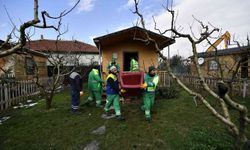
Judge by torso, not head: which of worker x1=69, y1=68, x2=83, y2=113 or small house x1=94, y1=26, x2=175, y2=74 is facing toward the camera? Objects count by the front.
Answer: the small house

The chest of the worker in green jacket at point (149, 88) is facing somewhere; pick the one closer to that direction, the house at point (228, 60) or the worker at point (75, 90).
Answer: the worker

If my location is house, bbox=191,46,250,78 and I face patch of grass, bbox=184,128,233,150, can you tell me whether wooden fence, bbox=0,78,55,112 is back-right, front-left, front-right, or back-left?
front-right

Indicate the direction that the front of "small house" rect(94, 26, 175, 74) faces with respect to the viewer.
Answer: facing the viewer

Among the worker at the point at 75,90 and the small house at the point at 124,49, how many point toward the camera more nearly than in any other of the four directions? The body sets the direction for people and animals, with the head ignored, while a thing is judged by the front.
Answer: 1

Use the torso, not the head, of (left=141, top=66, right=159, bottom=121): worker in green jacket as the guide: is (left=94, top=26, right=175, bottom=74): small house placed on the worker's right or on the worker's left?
on the worker's right

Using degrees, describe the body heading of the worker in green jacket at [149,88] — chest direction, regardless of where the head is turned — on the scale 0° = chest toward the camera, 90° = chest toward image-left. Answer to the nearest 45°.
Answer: approximately 45°
